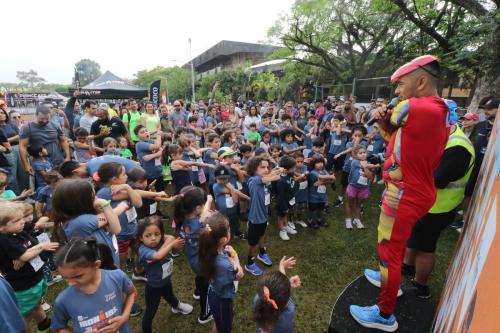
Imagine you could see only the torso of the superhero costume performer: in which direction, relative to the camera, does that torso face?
to the viewer's left

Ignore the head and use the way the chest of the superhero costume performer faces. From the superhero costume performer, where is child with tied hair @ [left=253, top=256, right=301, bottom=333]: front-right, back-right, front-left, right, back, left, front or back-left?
front-left

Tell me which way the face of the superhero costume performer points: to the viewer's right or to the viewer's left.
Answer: to the viewer's left

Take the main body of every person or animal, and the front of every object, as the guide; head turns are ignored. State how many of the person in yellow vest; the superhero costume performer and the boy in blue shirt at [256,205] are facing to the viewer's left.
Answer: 2

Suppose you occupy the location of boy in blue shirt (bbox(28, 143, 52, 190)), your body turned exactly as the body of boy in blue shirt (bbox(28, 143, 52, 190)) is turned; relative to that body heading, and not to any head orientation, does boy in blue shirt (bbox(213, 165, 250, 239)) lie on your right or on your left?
on your right

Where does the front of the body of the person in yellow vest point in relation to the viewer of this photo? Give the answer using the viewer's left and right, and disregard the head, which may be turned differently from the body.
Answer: facing to the left of the viewer

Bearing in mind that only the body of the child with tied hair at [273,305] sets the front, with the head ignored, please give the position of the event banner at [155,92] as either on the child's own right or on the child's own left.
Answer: on the child's own left

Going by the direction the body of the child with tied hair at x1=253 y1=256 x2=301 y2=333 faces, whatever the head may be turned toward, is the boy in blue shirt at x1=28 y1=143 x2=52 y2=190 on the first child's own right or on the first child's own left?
on the first child's own left

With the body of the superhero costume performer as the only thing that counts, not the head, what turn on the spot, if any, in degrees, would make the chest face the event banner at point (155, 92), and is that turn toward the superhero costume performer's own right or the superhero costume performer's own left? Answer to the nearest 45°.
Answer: approximately 45° to the superhero costume performer's own right

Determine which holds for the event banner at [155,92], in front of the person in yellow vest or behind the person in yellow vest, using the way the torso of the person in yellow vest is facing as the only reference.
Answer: in front

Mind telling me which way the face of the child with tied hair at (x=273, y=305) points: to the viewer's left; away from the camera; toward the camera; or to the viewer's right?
away from the camera
